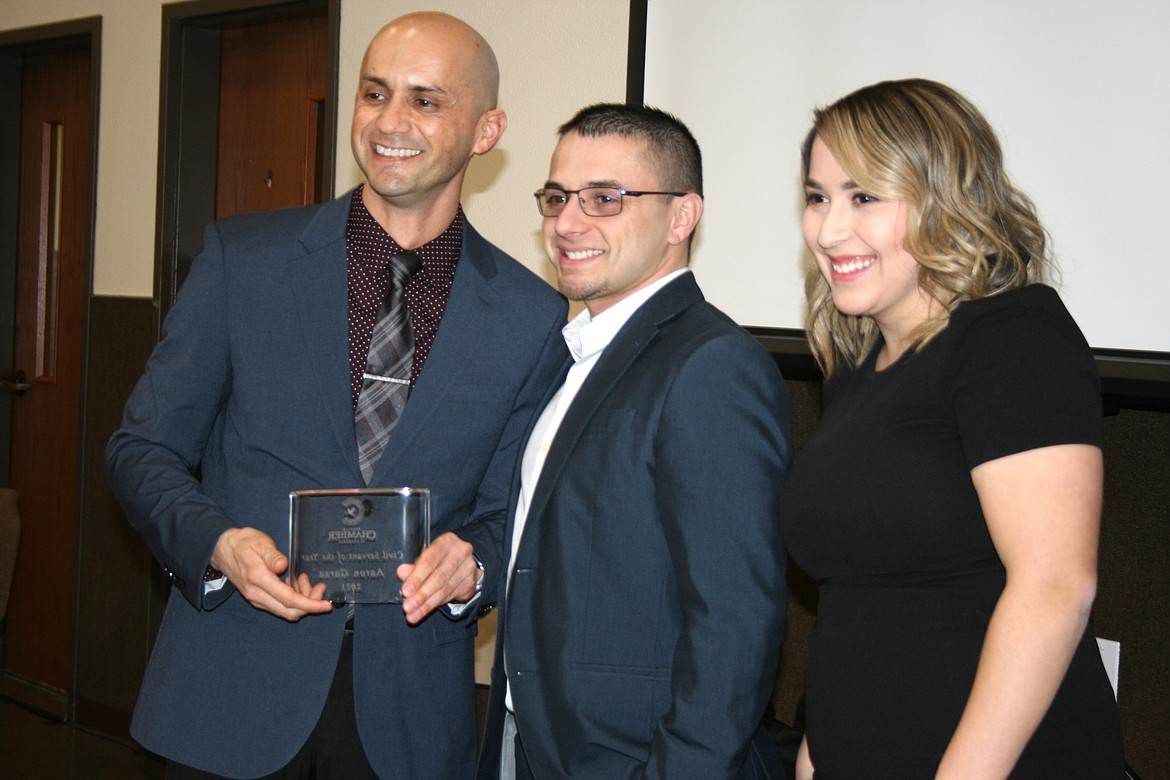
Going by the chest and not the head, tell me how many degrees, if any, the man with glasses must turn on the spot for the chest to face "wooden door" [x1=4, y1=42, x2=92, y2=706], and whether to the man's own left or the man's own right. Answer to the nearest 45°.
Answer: approximately 90° to the man's own right

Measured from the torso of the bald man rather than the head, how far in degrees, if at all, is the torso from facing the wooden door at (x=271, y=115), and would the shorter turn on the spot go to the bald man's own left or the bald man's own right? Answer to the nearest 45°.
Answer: approximately 180°

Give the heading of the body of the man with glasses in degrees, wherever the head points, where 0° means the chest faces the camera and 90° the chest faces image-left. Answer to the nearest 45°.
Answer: approximately 45°

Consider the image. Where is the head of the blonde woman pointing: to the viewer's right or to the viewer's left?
to the viewer's left

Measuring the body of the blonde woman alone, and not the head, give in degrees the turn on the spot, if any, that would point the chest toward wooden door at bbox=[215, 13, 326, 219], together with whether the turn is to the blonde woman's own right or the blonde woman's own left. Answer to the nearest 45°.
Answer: approximately 90° to the blonde woman's own right

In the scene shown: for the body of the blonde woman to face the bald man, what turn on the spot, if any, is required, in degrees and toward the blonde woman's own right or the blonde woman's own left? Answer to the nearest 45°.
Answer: approximately 45° to the blonde woman's own right
